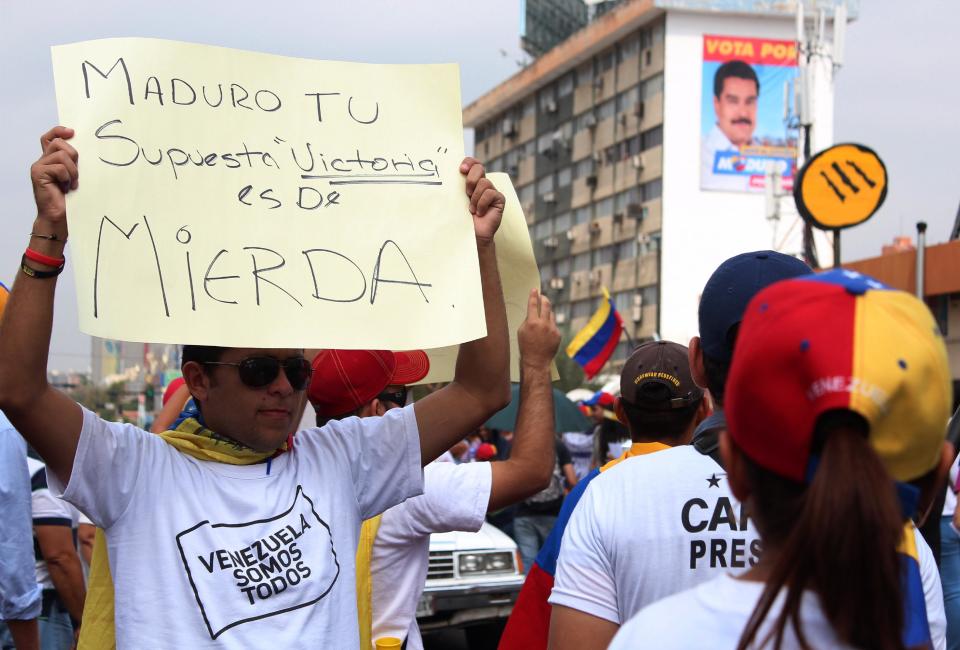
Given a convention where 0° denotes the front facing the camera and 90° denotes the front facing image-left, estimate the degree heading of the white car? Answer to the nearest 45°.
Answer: approximately 0°

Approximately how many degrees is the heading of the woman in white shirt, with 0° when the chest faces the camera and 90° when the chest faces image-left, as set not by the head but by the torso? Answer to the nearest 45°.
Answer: approximately 180°

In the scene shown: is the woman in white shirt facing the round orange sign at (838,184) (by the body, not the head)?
yes

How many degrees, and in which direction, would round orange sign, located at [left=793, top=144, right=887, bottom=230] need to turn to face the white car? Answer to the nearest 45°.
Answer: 0° — it already faces it

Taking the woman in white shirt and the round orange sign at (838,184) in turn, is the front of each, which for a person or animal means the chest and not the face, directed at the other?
yes

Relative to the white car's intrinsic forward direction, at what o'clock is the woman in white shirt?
The woman in white shirt is roughly at 12 o'clock from the white car.

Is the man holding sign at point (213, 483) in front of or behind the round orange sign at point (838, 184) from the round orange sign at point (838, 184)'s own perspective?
in front

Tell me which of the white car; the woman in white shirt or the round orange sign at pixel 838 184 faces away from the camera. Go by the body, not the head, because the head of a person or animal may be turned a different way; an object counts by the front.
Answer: the woman in white shirt

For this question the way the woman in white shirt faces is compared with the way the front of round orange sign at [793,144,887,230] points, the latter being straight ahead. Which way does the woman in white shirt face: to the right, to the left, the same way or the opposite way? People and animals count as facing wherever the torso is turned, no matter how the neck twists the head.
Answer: the opposite way

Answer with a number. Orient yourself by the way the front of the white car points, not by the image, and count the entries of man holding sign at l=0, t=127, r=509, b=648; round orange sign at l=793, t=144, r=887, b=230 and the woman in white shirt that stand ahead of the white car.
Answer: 2

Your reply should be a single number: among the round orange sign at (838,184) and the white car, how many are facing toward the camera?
2

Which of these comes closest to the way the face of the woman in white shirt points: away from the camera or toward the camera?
away from the camera

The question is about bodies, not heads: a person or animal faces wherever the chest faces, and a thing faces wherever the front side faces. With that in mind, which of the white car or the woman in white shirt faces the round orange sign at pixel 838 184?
the woman in white shirt
